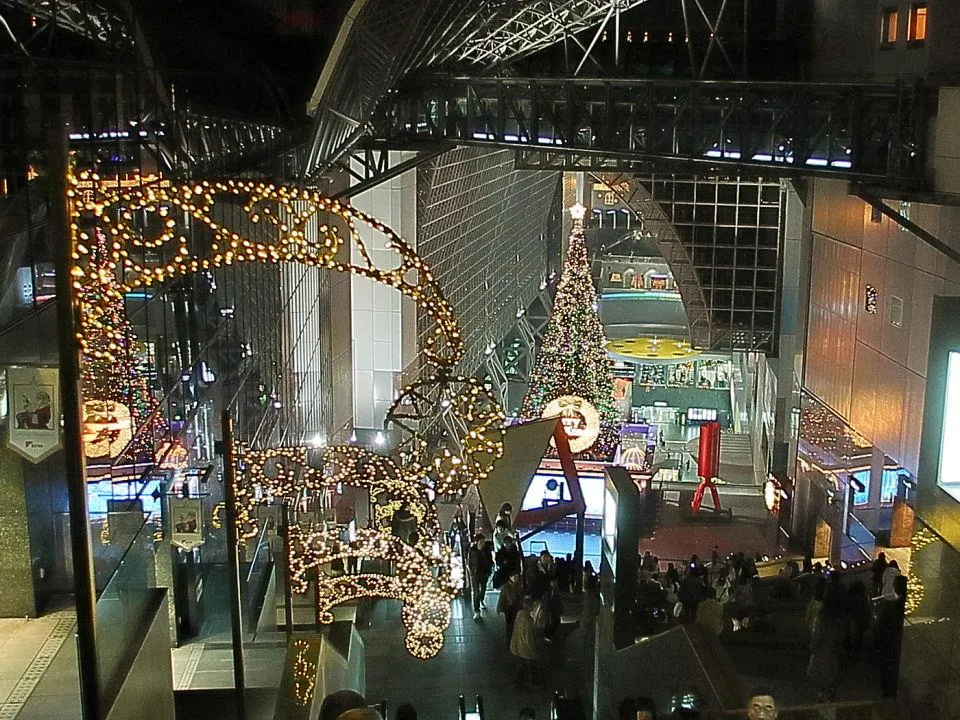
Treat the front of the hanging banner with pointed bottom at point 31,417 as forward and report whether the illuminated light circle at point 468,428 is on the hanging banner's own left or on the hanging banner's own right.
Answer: on the hanging banner's own left

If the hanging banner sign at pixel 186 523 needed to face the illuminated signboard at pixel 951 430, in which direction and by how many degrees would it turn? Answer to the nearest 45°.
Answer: approximately 45° to its left

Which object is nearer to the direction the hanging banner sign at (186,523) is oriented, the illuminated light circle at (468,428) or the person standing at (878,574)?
the illuminated light circle

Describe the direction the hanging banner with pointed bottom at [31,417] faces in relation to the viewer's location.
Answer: facing the viewer

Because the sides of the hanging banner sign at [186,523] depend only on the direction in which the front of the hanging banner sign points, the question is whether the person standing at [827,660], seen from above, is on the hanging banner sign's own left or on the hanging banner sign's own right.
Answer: on the hanging banner sign's own left

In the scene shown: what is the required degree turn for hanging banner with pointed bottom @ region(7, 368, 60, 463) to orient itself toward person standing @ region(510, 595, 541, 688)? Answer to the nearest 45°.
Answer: approximately 90° to its left

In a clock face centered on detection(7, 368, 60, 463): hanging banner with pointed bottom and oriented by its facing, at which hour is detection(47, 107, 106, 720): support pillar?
The support pillar is roughly at 12 o'clock from the hanging banner with pointed bottom.

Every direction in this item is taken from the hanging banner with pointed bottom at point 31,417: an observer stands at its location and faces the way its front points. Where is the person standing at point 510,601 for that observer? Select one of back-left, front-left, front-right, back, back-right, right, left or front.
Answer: left

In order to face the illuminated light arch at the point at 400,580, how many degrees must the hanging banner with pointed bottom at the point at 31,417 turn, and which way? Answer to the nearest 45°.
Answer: approximately 90° to its left

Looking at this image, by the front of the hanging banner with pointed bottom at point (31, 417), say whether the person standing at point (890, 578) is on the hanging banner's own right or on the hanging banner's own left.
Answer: on the hanging banner's own left

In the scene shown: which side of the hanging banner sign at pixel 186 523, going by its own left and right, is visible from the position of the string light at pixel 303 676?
front
